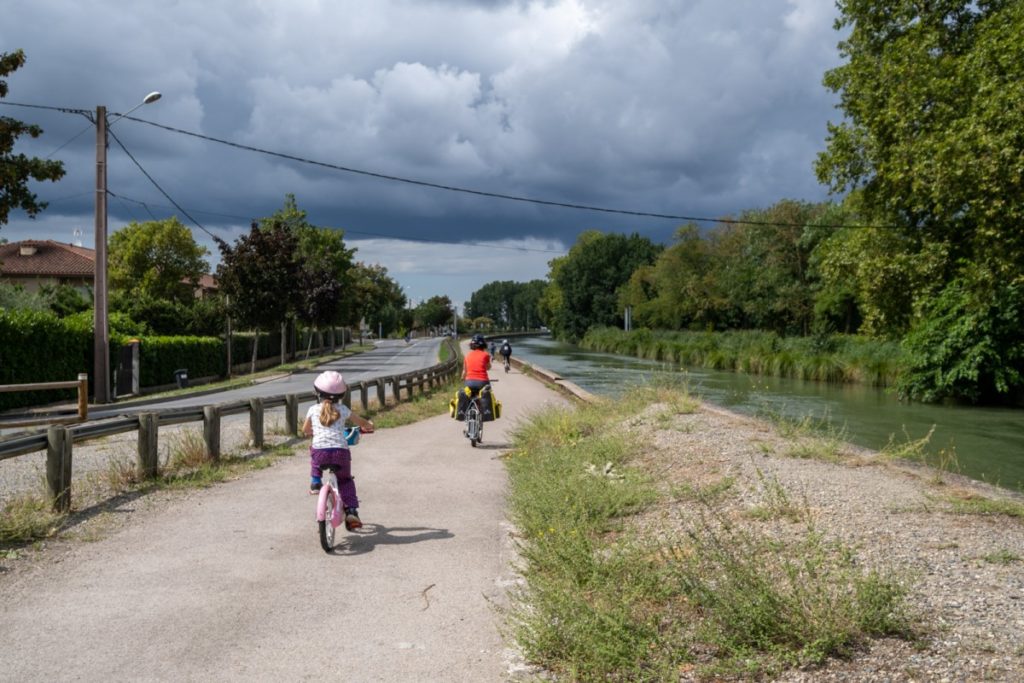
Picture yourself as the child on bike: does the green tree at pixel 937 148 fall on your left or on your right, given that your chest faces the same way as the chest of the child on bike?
on your right

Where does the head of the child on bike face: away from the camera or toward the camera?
away from the camera

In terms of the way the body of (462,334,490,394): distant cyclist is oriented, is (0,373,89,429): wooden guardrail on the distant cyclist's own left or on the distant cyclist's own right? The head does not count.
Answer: on the distant cyclist's own left

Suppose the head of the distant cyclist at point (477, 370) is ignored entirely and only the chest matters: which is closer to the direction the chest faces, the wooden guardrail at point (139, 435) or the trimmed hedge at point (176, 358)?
the trimmed hedge

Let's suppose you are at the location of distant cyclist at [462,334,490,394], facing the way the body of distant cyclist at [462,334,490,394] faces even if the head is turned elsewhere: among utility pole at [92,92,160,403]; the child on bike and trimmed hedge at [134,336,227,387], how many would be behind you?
1

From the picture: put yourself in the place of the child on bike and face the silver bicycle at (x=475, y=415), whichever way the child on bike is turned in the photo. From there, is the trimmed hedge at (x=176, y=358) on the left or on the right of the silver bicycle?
left

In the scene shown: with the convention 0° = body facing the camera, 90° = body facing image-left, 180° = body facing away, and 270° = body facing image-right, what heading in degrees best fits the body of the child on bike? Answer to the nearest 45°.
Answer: approximately 180°

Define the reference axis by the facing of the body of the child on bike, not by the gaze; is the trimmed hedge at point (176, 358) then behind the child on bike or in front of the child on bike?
in front

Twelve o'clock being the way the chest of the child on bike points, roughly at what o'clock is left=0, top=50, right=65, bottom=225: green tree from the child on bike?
The green tree is roughly at 11 o'clock from the child on bike.

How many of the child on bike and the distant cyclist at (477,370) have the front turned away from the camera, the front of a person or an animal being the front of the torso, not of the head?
2

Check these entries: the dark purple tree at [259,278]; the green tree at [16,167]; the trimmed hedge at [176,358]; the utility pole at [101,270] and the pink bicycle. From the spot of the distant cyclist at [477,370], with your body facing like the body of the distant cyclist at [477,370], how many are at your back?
1

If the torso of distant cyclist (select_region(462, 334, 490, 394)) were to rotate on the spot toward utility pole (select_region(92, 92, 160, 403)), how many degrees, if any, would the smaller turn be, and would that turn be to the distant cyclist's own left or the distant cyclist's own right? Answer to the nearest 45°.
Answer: approximately 45° to the distant cyclist's own left

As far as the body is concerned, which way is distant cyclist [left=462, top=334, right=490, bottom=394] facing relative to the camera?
away from the camera

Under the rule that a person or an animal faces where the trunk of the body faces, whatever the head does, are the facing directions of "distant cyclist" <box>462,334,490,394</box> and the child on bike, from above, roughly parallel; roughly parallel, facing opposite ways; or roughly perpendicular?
roughly parallel
